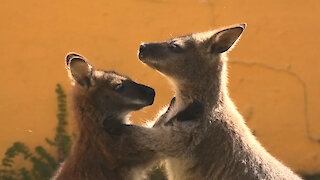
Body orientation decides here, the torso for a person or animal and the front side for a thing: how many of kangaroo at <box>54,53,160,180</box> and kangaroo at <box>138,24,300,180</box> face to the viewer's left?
1

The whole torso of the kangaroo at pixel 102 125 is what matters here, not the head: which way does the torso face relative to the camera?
to the viewer's right

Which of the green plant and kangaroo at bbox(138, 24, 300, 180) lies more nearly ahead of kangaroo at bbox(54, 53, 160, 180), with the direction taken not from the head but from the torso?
the kangaroo

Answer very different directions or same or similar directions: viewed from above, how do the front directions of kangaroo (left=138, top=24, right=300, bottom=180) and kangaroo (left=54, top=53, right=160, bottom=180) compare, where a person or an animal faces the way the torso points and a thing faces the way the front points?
very different directions

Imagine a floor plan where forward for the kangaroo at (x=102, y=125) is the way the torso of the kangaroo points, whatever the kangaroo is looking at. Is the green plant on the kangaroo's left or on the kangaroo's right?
on the kangaroo's left

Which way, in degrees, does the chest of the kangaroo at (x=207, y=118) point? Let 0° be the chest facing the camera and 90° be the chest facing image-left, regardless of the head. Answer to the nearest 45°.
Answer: approximately 90°

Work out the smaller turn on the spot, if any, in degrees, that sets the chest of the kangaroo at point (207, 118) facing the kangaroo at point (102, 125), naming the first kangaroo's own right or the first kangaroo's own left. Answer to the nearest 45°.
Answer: approximately 45° to the first kangaroo's own left
